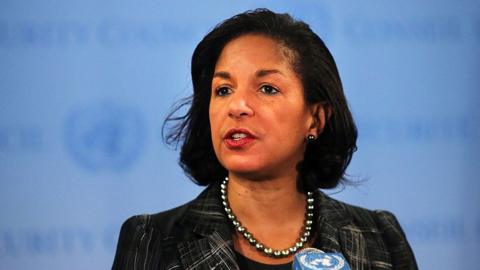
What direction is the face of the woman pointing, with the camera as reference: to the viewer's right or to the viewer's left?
to the viewer's left

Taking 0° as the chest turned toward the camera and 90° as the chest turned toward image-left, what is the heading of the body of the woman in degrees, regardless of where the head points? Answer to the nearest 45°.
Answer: approximately 0°
